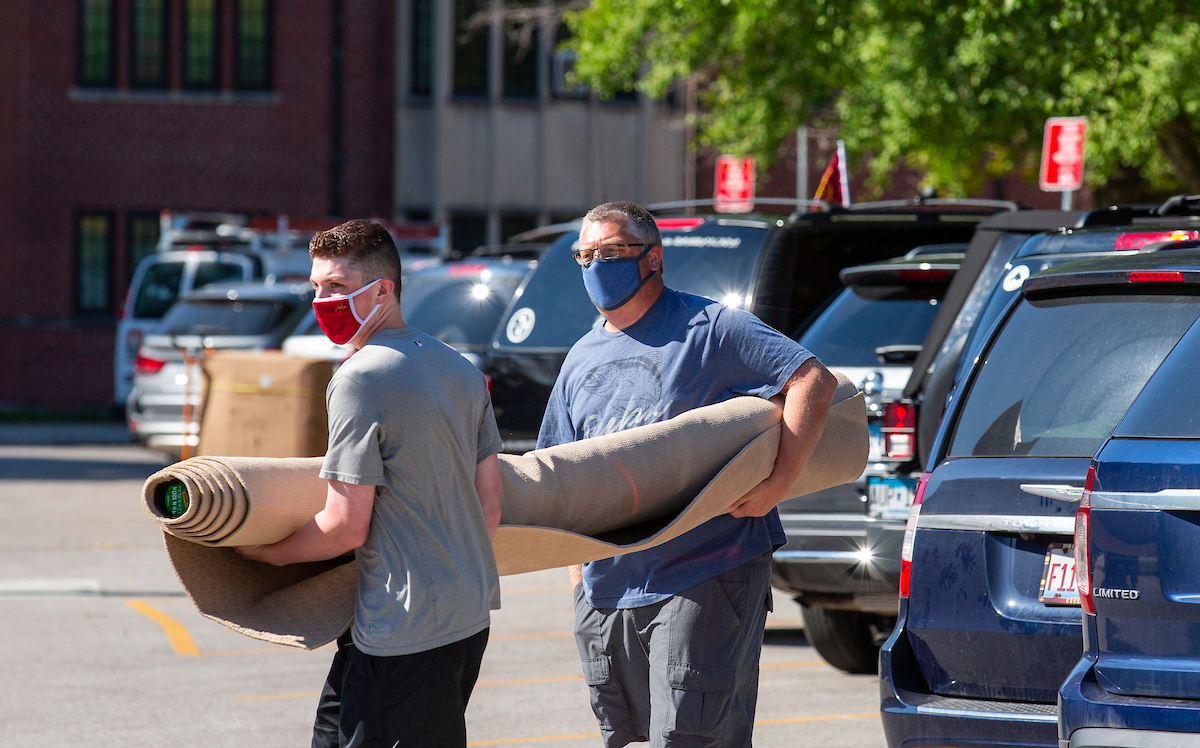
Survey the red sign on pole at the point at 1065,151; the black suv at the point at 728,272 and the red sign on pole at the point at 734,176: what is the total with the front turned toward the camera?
2

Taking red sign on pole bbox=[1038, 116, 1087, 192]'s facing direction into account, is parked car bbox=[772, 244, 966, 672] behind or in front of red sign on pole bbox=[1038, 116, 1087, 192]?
in front

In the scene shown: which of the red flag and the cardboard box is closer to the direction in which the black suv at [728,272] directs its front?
the red flag

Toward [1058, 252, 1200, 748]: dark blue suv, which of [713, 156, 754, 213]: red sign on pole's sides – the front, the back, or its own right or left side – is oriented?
front

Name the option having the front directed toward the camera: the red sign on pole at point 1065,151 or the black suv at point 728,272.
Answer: the red sign on pole

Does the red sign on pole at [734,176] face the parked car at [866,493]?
yes

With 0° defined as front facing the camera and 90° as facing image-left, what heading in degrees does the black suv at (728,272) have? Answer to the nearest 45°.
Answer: approximately 225°

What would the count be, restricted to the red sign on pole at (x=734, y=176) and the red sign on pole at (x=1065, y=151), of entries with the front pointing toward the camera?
2

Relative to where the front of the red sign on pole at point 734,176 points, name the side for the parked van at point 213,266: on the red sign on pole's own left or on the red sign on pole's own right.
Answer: on the red sign on pole's own right

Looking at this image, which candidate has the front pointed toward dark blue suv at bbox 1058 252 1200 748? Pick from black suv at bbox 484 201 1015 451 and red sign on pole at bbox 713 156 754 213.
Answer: the red sign on pole

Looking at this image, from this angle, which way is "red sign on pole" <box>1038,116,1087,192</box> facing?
toward the camera

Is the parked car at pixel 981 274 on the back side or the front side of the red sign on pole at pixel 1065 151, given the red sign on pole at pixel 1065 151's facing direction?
on the front side

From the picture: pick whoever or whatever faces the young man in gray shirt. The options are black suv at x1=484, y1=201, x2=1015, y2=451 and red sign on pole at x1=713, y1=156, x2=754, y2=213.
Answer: the red sign on pole
